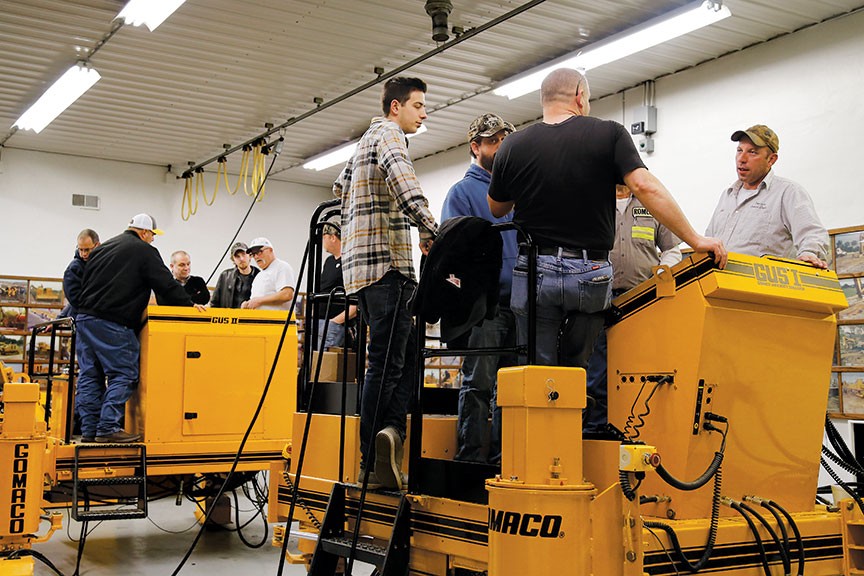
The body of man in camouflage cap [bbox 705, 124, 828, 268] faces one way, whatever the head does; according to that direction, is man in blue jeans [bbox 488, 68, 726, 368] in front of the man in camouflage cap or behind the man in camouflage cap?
in front

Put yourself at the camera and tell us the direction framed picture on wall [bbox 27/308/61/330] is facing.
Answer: facing the viewer

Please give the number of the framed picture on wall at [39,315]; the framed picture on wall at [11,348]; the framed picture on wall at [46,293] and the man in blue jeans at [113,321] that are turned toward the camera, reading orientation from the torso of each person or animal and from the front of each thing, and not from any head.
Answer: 3

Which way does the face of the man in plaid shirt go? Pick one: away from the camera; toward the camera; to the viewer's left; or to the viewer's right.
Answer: to the viewer's right

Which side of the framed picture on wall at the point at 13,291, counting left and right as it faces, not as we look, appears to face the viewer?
front

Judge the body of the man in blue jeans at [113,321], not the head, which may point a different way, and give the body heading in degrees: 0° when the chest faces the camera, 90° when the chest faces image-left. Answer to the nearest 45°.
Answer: approximately 225°

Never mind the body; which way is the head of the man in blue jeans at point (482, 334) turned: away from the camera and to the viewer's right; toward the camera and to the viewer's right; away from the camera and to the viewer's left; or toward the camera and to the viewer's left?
toward the camera and to the viewer's right

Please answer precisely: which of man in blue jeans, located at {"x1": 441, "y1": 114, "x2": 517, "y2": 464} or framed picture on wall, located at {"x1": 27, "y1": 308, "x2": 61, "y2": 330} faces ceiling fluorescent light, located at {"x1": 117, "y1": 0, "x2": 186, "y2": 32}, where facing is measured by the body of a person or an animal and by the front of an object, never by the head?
the framed picture on wall

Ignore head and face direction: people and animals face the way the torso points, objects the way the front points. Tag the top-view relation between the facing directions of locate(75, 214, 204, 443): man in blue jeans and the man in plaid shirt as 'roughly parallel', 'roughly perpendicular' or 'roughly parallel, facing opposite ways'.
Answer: roughly parallel
